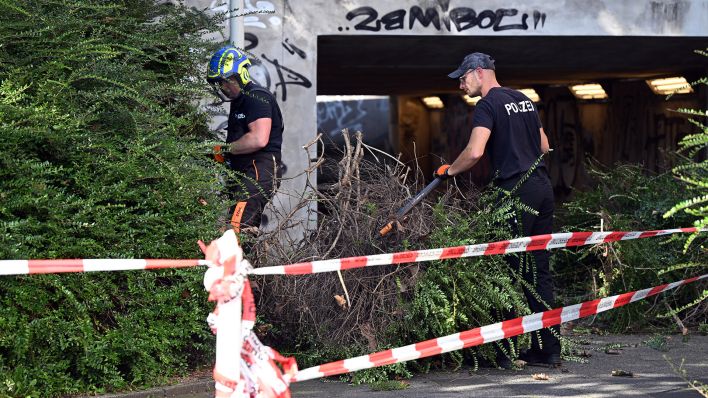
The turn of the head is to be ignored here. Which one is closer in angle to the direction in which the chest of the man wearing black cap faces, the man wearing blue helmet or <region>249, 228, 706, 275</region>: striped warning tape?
the man wearing blue helmet

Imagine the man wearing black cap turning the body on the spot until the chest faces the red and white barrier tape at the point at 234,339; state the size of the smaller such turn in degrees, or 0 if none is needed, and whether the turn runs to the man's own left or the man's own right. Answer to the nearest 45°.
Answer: approximately 90° to the man's own left

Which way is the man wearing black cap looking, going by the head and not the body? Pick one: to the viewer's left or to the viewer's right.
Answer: to the viewer's left

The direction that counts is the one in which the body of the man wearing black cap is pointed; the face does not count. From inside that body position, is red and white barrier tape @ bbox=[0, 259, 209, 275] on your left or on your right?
on your left

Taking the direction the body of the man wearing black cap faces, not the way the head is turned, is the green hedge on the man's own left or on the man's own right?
on the man's own left

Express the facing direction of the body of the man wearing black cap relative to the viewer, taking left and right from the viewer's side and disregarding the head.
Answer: facing away from the viewer and to the left of the viewer

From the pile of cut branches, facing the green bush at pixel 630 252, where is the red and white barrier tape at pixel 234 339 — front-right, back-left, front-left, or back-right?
back-right

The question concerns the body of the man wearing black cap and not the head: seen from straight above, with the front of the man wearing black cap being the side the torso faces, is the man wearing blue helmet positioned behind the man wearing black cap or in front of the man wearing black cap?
in front

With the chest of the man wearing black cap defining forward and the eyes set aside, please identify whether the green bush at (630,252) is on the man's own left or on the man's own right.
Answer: on the man's own right
